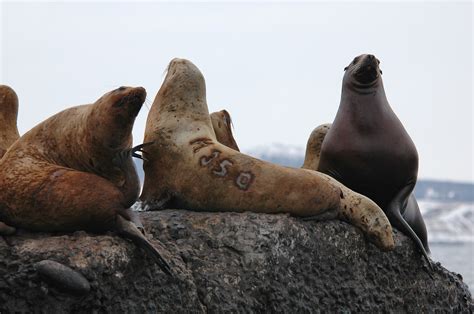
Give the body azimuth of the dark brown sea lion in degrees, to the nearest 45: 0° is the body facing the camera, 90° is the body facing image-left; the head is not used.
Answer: approximately 0°

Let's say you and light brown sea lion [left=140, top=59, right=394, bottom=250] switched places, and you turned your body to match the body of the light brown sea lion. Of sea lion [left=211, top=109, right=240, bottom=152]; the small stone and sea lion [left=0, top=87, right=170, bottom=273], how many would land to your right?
1

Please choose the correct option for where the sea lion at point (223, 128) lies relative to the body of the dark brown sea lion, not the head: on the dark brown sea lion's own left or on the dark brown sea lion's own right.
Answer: on the dark brown sea lion's own right

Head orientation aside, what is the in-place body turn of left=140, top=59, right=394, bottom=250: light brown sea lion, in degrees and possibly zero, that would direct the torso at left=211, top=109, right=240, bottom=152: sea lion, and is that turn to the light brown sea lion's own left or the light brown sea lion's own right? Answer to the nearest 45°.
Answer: approximately 90° to the light brown sea lion's own right

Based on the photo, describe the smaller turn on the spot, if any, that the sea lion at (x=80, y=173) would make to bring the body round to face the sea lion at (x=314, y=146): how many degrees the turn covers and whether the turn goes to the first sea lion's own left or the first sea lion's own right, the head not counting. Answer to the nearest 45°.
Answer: approximately 45° to the first sea lion's own left

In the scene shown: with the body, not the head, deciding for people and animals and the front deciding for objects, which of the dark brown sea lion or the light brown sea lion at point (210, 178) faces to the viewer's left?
the light brown sea lion

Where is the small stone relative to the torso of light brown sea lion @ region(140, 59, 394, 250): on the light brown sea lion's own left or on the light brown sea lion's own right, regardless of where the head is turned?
on the light brown sea lion's own left

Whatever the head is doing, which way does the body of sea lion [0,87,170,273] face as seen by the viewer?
to the viewer's right

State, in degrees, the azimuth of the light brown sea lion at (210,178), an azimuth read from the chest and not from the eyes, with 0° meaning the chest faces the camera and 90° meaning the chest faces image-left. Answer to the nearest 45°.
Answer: approximately 90°
